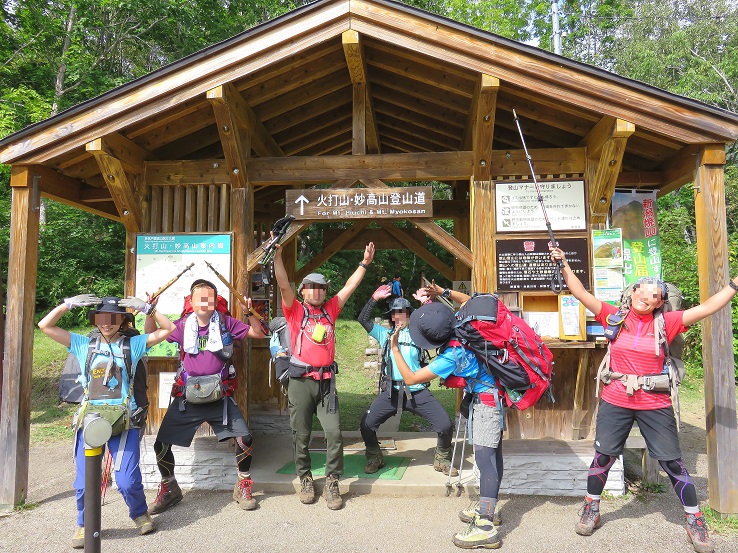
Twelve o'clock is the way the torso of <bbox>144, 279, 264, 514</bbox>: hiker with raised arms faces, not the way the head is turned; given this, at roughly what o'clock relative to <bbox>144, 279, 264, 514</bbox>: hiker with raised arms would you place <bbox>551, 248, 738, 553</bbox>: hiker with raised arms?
<bbox>551, 248, 738, 553</bbox>: hiker with raised arms is roughly at 10 o'clock from <bbox>144, 279, 264, 514</bbox>: hiker with raised arms.

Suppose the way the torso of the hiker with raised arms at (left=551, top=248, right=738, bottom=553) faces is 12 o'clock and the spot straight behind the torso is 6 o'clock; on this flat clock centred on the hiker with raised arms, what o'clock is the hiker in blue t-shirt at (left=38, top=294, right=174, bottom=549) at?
The hiker in blue t-shirt is roughly at 2 o'clock from the hiker with raised arms.

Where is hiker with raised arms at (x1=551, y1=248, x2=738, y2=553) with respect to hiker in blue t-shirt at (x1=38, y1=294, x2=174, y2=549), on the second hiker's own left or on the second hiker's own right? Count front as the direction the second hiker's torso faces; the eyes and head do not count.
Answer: on the second hiker's own left

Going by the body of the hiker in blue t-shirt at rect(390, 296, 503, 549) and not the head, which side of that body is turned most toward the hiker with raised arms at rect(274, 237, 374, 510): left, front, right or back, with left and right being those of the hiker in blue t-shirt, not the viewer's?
front

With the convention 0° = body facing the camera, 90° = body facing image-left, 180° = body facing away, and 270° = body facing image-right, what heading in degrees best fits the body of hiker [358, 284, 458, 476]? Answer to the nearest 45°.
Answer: approximately 0°

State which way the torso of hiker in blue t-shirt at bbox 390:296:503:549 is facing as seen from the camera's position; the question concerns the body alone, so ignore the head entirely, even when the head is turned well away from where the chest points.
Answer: to the viewer's left

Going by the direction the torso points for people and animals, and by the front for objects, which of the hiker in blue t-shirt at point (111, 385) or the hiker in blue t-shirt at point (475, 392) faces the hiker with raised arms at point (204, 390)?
the hiker in blue t-shirt at point (475, 392)
